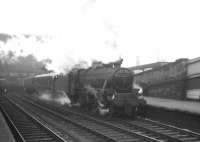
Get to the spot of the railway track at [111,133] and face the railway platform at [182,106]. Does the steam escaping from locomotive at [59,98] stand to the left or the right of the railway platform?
left

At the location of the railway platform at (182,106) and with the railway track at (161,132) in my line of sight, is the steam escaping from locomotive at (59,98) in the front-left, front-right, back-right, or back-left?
back-right

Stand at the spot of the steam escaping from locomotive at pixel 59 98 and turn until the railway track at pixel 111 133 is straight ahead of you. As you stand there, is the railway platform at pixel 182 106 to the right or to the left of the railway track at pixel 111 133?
left

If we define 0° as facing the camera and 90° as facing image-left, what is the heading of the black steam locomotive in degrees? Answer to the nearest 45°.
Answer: approximately 315°

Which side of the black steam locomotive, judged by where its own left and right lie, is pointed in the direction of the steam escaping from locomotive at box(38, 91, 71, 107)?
back

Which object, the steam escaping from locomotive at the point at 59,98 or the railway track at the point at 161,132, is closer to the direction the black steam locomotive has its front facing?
the railway track
